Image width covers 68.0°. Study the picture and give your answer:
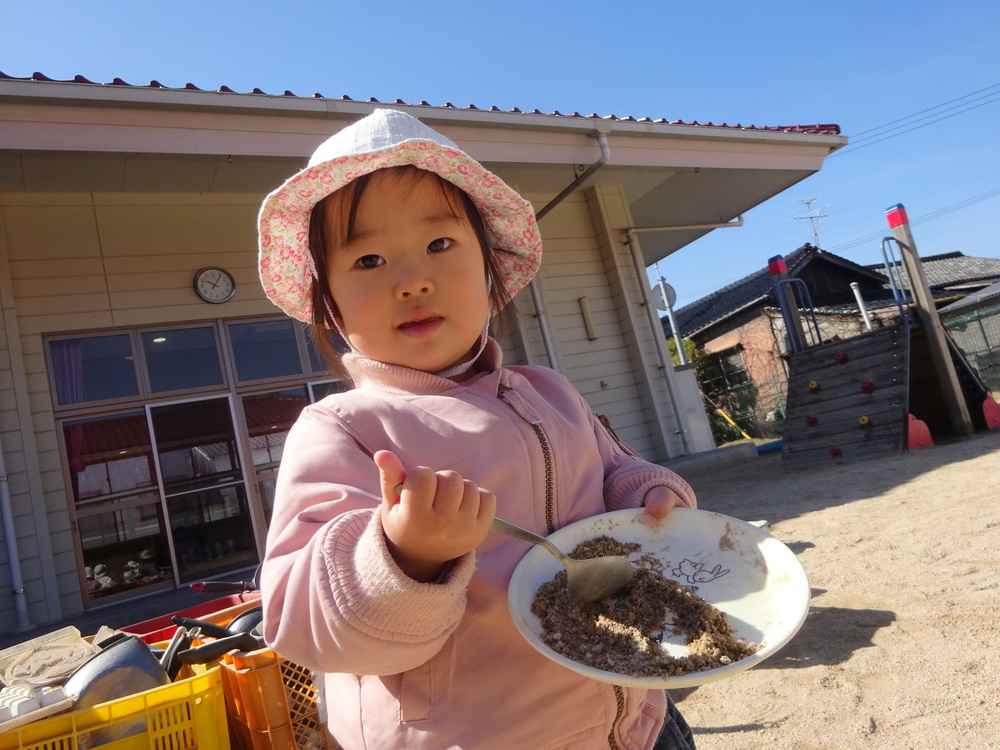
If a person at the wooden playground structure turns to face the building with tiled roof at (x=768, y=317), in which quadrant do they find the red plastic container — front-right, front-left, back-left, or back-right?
back-left

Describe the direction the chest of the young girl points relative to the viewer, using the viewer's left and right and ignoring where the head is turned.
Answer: facing the viewer and to the right of the viewer

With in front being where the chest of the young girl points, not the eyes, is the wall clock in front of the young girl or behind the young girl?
behind

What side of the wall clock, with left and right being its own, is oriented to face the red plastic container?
front

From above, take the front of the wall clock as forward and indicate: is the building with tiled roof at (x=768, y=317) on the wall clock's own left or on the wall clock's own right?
on the wall clock's own left

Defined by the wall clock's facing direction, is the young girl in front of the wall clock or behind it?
in front

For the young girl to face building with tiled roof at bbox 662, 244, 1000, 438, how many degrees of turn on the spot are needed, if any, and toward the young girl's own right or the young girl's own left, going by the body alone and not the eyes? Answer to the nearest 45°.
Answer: approximately 90° to the young girl's own left

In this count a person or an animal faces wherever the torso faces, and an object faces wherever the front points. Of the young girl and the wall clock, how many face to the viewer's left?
0

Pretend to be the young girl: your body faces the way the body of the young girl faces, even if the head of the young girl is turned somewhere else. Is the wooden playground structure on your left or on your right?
on your left

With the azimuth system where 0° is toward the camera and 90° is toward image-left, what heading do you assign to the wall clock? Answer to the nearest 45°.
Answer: approximately 0°
